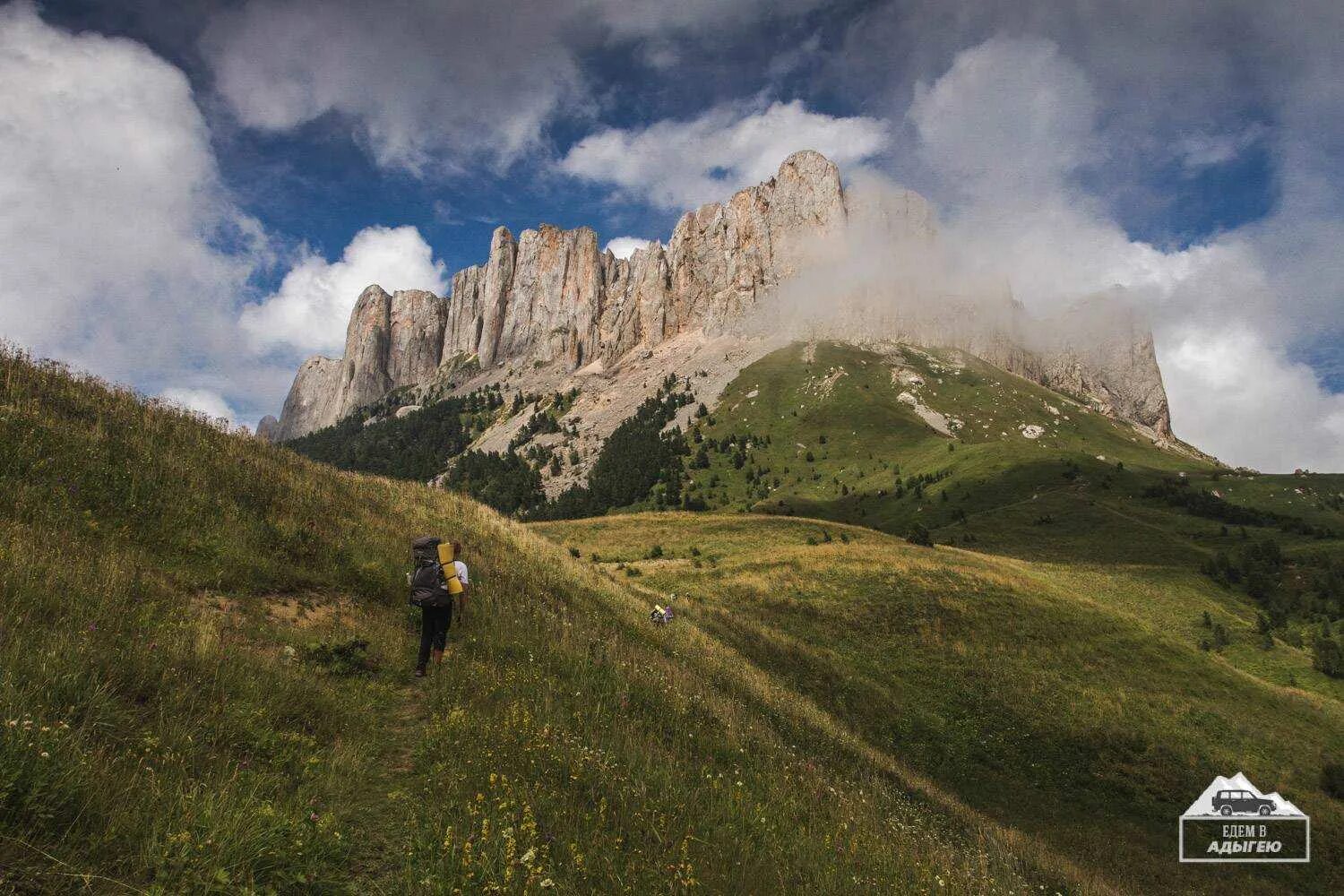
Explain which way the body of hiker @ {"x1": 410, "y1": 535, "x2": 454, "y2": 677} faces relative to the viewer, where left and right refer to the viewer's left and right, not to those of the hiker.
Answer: facing away from the viewer and to the right of the viewer
